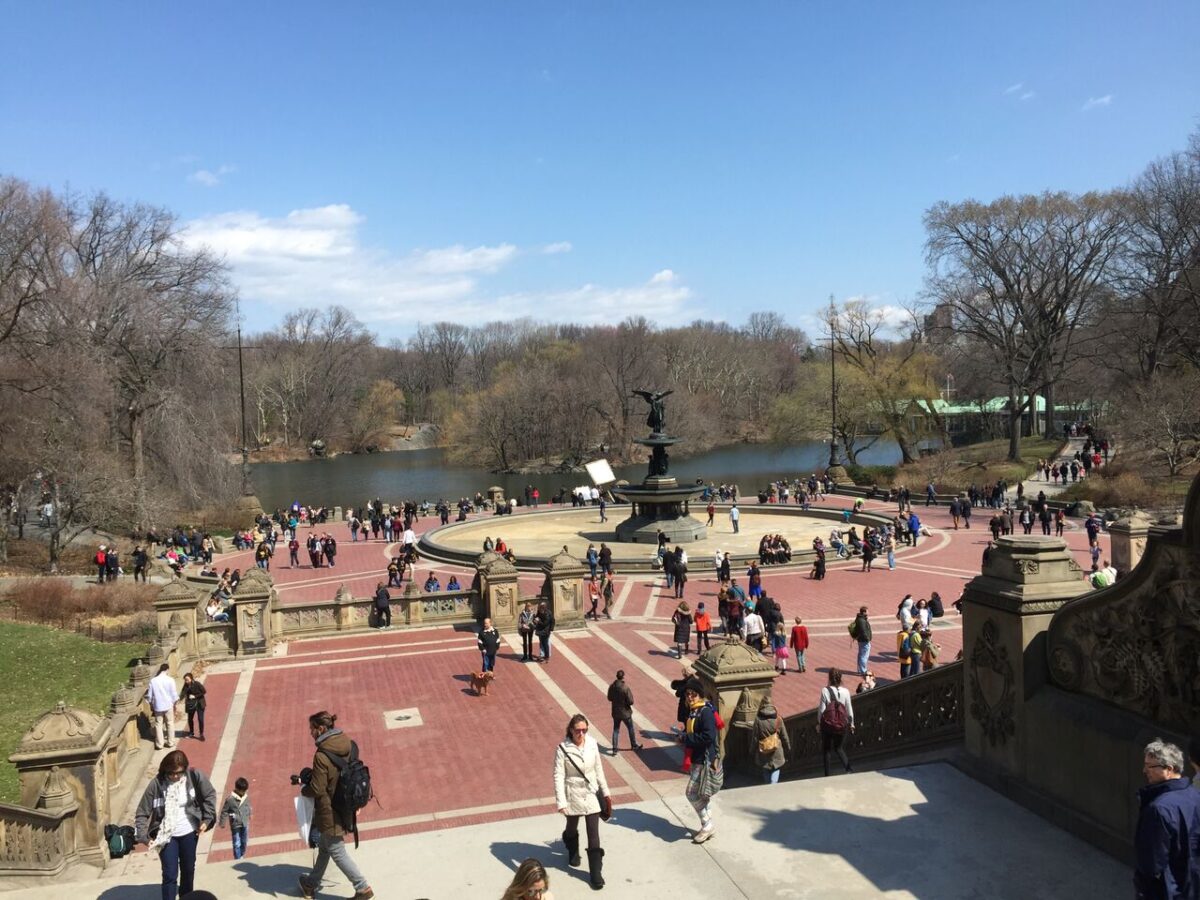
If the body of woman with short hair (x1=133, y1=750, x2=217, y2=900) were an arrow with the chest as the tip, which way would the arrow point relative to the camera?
toward the camera

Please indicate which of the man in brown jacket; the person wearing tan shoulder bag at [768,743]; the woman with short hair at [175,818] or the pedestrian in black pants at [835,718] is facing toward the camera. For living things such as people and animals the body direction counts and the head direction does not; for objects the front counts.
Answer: the woman with short hair

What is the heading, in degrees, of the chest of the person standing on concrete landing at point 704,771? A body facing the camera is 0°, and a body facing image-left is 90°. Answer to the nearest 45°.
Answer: approximately 45°

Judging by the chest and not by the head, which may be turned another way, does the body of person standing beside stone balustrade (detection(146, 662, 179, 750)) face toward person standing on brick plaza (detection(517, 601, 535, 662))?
no

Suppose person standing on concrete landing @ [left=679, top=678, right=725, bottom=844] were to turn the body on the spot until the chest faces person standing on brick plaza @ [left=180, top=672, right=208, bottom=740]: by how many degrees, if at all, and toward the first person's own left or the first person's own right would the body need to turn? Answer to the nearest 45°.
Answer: approximately 90° to the first person's own right

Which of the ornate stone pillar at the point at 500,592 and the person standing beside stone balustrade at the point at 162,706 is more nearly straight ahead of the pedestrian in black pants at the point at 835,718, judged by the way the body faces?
the ornate stone pillar

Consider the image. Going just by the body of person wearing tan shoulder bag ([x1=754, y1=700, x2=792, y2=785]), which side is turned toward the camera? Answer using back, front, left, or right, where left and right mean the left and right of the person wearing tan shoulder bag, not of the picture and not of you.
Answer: back

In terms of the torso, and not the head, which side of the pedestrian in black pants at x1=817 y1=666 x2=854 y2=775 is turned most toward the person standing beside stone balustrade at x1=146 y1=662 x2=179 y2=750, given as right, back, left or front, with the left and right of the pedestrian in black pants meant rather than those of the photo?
left

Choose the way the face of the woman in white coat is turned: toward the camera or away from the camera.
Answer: toward the camera

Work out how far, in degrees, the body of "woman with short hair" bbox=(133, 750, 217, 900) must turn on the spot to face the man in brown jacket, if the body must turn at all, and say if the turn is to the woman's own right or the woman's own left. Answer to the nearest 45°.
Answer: approximately 45° to the woman's own left

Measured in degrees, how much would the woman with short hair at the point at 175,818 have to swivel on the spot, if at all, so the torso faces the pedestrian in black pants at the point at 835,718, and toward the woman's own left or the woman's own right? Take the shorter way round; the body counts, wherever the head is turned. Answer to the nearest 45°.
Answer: approximately 90° to the woman's own left

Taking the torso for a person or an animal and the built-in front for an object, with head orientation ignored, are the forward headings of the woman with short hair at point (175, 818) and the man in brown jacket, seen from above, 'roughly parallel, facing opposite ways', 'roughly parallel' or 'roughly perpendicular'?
roughly perpendicular

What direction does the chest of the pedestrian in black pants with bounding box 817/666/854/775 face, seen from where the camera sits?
away from the camera

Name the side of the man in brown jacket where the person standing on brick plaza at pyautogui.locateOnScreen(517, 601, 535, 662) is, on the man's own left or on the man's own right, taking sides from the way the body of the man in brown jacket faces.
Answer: on the man's own right

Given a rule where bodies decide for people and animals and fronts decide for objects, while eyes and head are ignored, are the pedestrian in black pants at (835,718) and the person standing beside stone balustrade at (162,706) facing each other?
no

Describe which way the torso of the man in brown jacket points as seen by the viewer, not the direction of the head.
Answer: to the viewer's left
